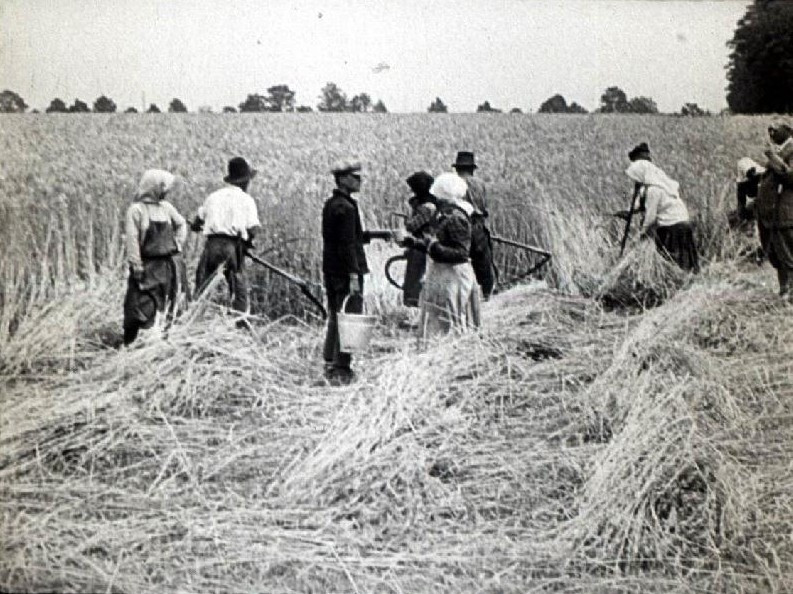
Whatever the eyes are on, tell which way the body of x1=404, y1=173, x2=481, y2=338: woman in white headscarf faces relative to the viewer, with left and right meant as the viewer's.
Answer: facing to the left of the viewer

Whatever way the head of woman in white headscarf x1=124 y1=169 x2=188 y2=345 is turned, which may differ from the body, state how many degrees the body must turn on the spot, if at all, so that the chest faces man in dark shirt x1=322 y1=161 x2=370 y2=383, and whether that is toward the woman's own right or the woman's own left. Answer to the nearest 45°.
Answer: approximately 45° to the woman's own left

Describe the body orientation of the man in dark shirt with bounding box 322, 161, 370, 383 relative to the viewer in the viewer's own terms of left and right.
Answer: facing to the right of the viewer

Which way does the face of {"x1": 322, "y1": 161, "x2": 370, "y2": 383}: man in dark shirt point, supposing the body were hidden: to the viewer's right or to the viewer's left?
to the viewer's right

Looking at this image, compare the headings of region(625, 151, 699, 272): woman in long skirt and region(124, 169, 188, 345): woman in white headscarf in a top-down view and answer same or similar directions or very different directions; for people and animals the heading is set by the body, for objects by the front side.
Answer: very different directions

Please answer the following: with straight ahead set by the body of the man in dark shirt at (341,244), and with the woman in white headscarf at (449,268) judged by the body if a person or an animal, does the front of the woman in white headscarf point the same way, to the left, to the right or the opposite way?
the opposite way

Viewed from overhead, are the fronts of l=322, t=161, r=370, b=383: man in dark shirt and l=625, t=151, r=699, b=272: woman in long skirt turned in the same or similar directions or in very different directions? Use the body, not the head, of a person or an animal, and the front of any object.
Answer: very different directions

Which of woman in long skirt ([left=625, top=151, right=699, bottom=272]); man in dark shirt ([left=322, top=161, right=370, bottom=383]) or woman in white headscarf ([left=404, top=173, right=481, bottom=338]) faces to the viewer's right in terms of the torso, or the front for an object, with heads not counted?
the man in dark shirt

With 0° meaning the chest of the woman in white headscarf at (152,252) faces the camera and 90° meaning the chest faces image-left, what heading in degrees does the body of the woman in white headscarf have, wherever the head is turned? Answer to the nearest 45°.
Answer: approximately 315°

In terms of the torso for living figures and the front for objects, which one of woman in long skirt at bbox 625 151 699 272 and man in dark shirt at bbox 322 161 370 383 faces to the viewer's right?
the man in dark shirt

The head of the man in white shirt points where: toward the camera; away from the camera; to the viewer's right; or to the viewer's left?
away from the camera

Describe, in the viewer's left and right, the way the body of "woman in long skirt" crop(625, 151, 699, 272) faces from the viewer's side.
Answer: facing to the left of the viewer
